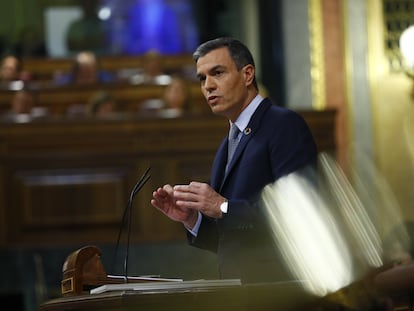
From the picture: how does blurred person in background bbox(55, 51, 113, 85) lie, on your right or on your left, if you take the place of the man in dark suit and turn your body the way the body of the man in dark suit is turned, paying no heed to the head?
on your right

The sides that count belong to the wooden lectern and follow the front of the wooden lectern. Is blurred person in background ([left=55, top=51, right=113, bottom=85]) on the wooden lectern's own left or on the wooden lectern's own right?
on the wooden lectern's own right

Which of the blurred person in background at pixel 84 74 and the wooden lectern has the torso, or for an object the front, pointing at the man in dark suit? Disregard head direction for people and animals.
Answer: the blurred person in background

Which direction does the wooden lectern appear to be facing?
to the viewer's left

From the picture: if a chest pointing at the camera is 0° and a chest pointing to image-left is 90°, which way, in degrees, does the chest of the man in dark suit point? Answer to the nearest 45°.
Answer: approximately 45°

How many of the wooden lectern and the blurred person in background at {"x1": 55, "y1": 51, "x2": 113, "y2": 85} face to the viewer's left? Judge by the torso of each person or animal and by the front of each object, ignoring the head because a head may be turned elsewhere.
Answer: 1

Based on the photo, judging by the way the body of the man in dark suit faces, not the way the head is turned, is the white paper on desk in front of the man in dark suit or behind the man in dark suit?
in front
